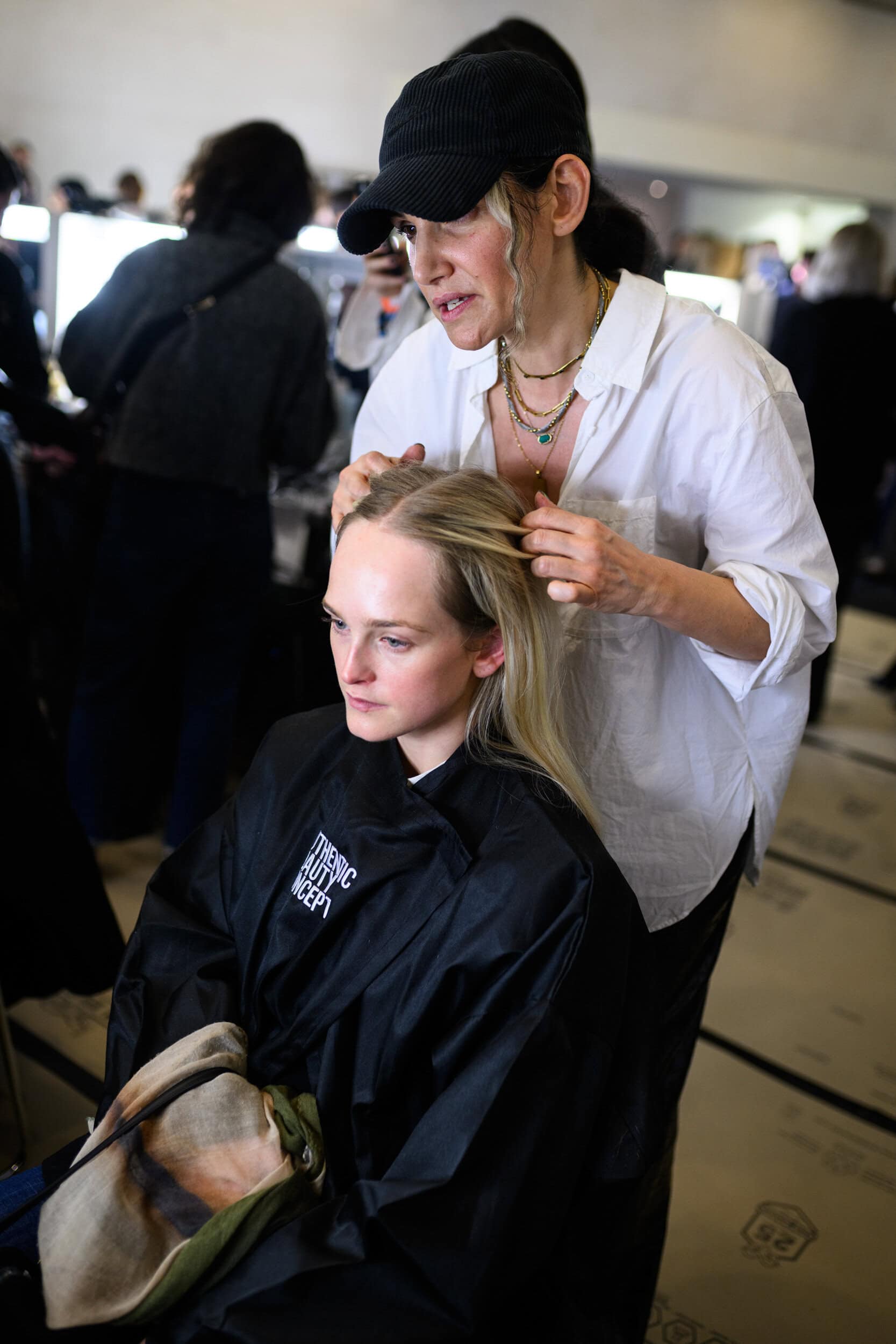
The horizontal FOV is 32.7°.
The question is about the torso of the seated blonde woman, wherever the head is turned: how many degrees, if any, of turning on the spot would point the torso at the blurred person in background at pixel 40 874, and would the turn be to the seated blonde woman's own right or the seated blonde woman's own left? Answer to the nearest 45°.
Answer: approximately 90° to the seated blonde woman's own right

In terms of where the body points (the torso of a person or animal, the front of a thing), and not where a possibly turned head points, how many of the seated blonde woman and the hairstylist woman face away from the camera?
0

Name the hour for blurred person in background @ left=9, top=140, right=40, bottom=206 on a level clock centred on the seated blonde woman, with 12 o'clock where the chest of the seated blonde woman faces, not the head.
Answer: The blurred person in background is roughly at 4 o'clock from the seated blonde woman.

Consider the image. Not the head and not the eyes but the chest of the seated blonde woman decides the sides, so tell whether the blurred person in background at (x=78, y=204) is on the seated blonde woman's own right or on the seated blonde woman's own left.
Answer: on the seated blonde woman's own right

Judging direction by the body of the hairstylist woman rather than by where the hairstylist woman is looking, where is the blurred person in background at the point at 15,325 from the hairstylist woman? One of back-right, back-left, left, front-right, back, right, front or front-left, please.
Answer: right

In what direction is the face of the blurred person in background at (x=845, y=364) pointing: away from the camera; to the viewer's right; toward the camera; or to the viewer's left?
away from the camera

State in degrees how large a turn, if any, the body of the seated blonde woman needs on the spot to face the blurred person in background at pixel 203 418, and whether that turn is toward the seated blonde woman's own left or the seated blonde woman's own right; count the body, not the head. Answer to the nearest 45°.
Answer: approximately 135° to the seated blonde woman's own right

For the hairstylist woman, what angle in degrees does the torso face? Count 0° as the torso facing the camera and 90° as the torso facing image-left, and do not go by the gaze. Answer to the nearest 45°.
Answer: approximately 45°

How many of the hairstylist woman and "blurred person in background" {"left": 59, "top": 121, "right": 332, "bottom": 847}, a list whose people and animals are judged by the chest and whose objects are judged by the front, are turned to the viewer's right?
0

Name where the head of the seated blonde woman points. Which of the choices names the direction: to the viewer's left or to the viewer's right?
to the viewer's left

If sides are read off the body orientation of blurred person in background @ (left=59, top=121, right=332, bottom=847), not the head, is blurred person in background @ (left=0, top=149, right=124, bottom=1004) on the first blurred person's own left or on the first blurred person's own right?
on the first blurred person's own left
